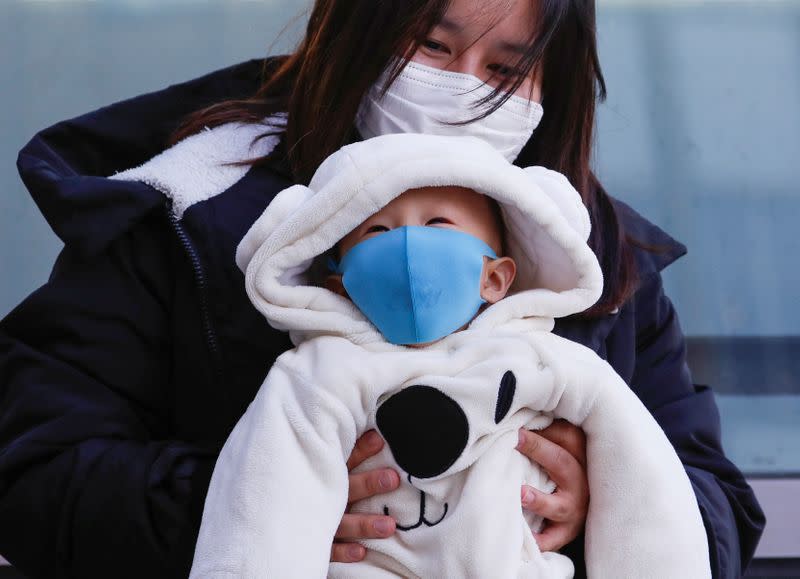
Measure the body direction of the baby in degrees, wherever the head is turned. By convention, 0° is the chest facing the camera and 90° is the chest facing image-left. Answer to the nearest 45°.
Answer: approximately 0°

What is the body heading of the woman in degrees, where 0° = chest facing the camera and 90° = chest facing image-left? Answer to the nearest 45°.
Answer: approximately 0°
